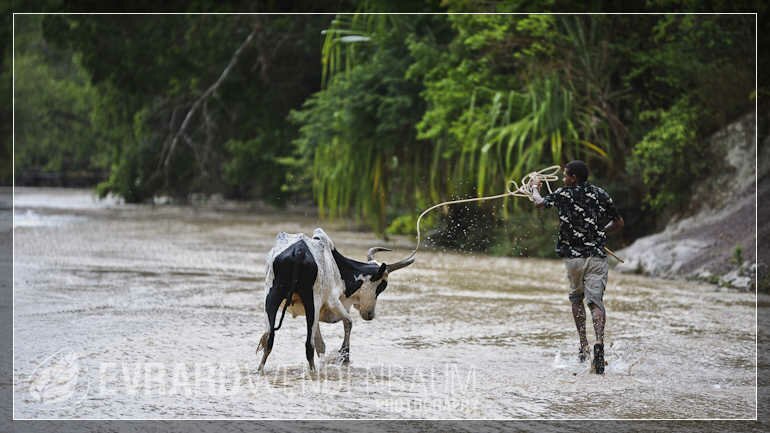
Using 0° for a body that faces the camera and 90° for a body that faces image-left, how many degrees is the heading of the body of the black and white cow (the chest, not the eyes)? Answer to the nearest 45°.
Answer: approximately 225°

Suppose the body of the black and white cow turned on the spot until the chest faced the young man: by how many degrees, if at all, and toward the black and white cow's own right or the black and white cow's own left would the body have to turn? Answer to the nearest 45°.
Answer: approximately 45° to the black and white cow's own right

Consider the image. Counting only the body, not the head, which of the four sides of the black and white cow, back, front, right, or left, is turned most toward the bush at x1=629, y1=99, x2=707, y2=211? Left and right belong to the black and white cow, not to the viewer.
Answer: front

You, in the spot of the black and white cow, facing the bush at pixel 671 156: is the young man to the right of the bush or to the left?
right
